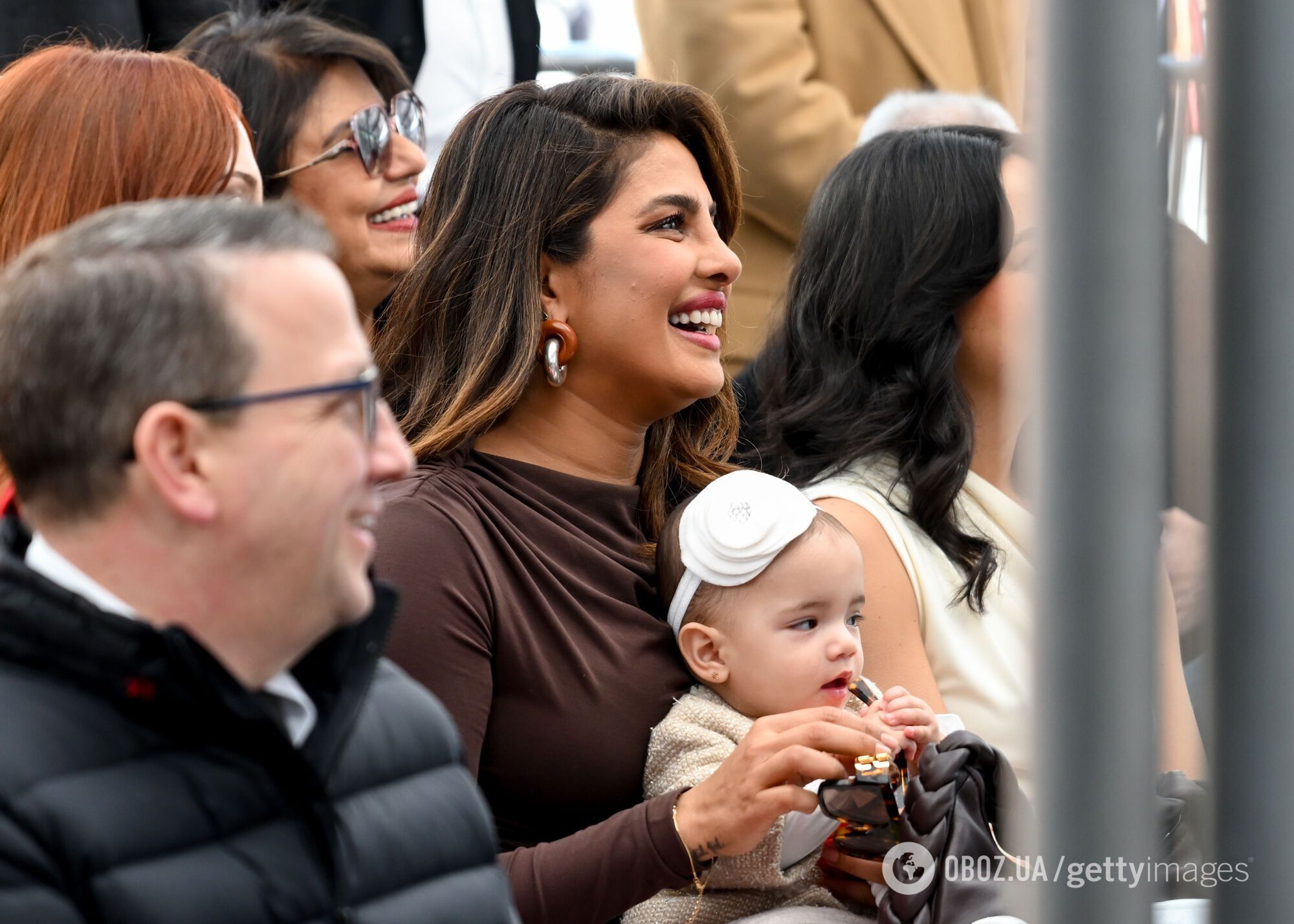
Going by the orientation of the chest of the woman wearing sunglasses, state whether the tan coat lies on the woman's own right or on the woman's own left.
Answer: on the woman's own left

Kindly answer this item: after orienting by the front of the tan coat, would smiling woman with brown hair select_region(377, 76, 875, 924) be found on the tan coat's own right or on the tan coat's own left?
on the tan coat's own right

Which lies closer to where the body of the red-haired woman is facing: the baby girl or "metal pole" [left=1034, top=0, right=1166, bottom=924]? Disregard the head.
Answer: the baby girl

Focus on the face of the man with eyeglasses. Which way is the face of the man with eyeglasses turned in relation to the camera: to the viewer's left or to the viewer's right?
to the viewer's right

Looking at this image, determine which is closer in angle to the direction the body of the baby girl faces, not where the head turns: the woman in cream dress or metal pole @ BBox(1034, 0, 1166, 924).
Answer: the metal pole

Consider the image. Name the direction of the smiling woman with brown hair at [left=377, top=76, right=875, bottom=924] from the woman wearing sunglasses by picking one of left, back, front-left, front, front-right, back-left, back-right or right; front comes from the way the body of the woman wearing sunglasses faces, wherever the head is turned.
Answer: front-right

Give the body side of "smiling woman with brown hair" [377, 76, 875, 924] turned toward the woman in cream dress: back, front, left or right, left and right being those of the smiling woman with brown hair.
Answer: left

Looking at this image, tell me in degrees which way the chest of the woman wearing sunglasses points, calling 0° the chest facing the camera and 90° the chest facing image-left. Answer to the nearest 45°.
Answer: approximately 315°

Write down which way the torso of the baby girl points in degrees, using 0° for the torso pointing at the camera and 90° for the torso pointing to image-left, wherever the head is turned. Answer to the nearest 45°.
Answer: approximately 315°

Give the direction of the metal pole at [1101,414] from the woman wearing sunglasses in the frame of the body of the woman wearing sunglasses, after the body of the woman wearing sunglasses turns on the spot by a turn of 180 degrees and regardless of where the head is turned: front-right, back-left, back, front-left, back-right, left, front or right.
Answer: back-left

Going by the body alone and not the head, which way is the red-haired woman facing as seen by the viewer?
to the viewer's right
